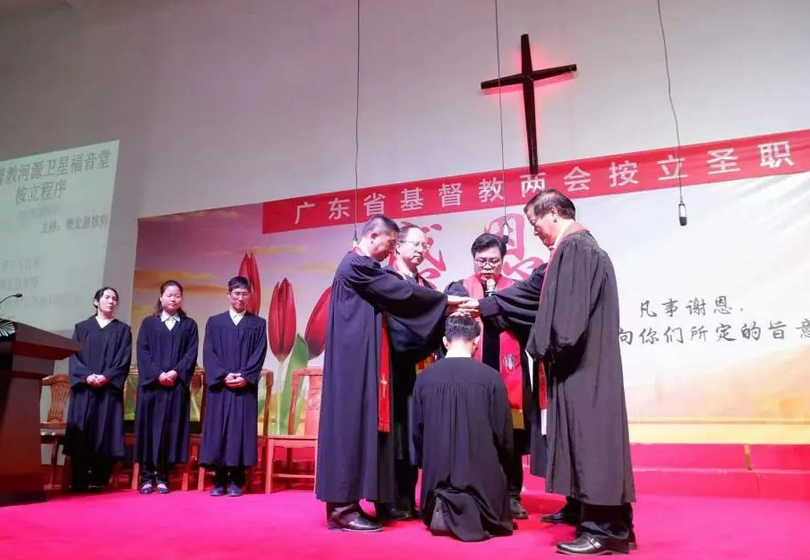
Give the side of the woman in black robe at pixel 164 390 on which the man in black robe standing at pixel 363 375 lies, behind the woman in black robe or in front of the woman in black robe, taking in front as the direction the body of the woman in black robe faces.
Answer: in front

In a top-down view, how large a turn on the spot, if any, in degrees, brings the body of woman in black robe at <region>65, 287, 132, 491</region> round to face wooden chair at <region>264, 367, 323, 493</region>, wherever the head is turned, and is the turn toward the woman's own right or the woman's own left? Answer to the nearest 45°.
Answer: approximately 90° to the woman's own left

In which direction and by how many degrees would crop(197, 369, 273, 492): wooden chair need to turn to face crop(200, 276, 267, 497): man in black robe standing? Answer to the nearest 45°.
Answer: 0° — it already faces them

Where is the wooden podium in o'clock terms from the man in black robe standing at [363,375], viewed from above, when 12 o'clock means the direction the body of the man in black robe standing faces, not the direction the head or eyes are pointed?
The wooden podium is roughly at 7 o'clock from the man in black robe standing.

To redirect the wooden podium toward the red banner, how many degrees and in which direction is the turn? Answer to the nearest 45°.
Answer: approximately 135° to its left

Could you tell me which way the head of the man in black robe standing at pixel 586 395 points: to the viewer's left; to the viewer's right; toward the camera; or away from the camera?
to the viewer's left

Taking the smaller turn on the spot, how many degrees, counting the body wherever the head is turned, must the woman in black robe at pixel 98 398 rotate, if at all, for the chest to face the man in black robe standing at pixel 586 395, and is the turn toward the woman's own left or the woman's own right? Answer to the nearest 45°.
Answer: approximately 45° to the woman's own left

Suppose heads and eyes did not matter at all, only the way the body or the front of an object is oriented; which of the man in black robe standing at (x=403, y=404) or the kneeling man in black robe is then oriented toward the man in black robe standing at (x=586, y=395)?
the man in black robe standing at (x=403, y=404)

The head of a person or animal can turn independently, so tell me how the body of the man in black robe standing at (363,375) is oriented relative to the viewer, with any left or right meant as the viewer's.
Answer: facing to the right of the viewer

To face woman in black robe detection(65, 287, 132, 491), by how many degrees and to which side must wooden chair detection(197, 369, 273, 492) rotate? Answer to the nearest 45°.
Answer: approximately 90° to its right

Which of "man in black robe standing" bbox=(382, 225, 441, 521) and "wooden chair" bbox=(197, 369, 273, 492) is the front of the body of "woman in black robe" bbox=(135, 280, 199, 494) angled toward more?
the man in black robe standing

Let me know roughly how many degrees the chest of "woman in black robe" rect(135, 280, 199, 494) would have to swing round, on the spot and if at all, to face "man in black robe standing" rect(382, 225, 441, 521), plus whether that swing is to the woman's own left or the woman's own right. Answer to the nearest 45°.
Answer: approximately 45° to the woman's own left

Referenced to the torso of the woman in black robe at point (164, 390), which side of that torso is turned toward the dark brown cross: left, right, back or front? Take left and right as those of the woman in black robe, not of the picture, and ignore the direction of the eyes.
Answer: left

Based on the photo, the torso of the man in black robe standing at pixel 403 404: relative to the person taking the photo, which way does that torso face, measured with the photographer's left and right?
facing the viewer and to the right of the viewer

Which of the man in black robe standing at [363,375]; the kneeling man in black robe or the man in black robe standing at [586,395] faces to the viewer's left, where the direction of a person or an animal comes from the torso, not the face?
the man in black robe standing at [586,395]

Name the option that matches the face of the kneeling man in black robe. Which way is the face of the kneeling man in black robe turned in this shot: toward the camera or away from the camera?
away from the camera

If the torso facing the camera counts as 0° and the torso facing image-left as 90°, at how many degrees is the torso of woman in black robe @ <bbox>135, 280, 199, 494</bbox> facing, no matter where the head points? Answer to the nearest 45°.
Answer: approximately 0°
